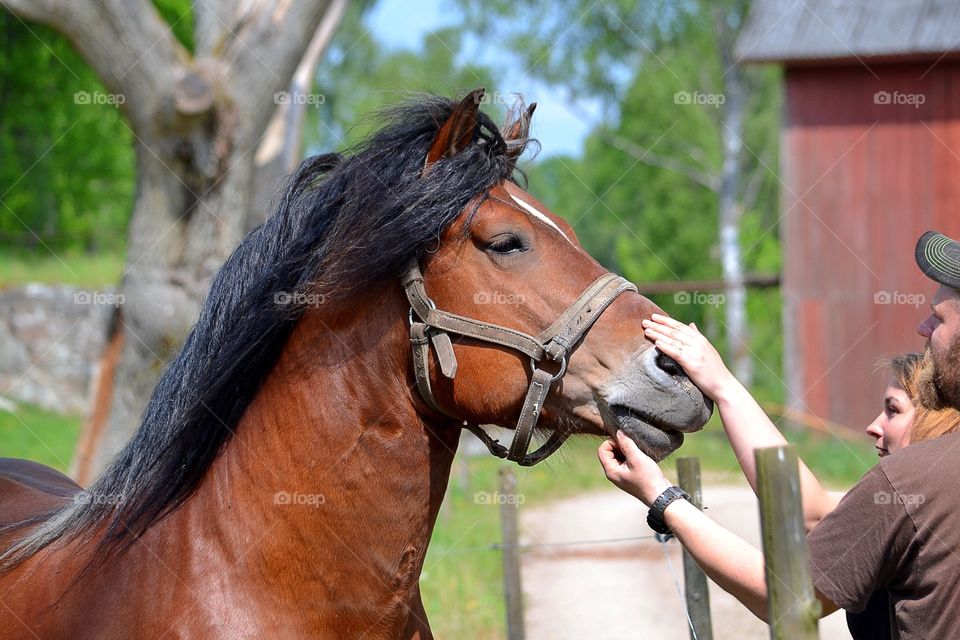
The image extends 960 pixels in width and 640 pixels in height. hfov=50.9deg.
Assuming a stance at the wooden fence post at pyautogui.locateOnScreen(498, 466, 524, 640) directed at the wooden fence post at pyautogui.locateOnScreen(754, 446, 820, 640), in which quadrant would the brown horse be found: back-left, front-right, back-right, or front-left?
front-right

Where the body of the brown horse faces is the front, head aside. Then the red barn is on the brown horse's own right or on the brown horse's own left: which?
on the brown horse's own left

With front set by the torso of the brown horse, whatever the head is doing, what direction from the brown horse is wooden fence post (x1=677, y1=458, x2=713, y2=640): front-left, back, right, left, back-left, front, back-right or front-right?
front-left

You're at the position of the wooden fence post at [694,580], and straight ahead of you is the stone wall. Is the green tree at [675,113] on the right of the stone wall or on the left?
right

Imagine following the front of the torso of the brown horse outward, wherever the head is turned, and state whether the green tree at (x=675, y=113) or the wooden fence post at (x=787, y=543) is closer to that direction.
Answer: the wooden fence post

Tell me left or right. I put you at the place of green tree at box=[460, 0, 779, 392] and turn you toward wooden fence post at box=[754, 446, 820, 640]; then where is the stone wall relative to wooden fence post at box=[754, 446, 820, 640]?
right

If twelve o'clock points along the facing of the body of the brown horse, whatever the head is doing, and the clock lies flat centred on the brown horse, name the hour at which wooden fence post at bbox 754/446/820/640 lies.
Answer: The wooden fence post is roughly at 1 o'clock from the brown horse.

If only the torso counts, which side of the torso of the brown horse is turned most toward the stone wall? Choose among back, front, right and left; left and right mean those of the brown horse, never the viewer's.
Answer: left

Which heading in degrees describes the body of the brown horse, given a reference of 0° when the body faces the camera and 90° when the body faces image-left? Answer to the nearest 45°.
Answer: approximately 270°
